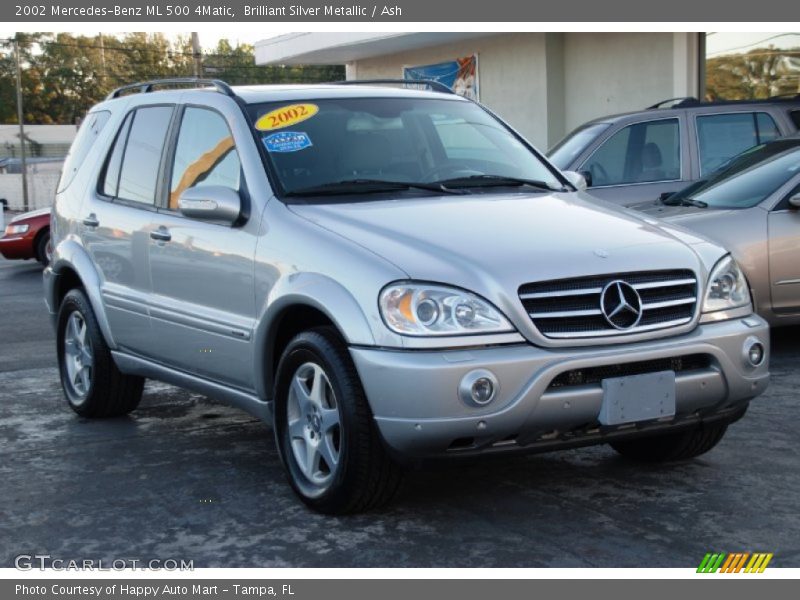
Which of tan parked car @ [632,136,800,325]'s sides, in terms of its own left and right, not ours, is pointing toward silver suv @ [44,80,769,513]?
front

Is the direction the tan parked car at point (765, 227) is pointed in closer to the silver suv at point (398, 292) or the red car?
the silver suv

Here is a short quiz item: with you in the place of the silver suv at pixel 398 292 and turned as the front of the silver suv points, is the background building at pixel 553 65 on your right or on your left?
on your left

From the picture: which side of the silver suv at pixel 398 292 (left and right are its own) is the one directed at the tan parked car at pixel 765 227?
left

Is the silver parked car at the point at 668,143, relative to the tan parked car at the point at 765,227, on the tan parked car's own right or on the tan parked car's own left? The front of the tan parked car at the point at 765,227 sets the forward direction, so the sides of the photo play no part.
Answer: on the tan parked car's own right

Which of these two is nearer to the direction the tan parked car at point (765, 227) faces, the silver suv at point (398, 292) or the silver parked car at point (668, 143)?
the silver suv

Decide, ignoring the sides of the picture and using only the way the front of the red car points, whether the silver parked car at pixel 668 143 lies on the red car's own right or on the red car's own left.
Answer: on the red car's own left

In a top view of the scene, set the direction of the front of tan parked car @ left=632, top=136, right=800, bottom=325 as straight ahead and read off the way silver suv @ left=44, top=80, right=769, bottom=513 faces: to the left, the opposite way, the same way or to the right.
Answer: to the left

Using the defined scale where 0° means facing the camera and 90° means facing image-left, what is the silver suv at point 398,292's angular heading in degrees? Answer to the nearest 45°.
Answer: approximately 315°

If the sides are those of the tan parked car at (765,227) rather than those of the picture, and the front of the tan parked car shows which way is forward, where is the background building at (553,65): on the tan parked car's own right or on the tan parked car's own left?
on the tan parked car's own right

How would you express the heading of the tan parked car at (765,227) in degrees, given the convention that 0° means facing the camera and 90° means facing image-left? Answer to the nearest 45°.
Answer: approximately 45°
